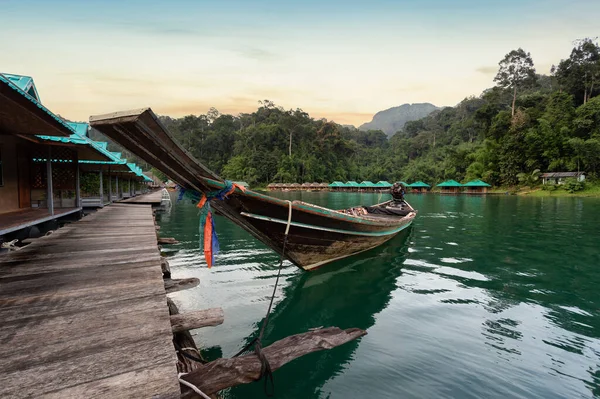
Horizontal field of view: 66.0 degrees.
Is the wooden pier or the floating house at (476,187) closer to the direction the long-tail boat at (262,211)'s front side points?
the wooden pier

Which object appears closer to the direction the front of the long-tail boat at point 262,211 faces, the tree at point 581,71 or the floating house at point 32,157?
the floating house

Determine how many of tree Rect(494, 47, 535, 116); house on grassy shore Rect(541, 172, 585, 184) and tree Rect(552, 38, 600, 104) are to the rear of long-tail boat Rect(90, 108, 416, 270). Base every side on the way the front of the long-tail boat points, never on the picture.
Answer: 3

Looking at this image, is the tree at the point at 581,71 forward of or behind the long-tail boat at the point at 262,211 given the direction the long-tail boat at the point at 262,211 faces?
behind

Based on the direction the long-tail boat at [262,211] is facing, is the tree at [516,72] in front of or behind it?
behind

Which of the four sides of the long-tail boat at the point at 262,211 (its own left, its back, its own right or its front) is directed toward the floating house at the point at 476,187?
back

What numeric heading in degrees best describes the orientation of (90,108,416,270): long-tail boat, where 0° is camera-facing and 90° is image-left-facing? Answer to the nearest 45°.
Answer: approximately 45°

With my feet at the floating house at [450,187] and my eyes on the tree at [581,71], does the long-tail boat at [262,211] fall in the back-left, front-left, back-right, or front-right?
back-right
